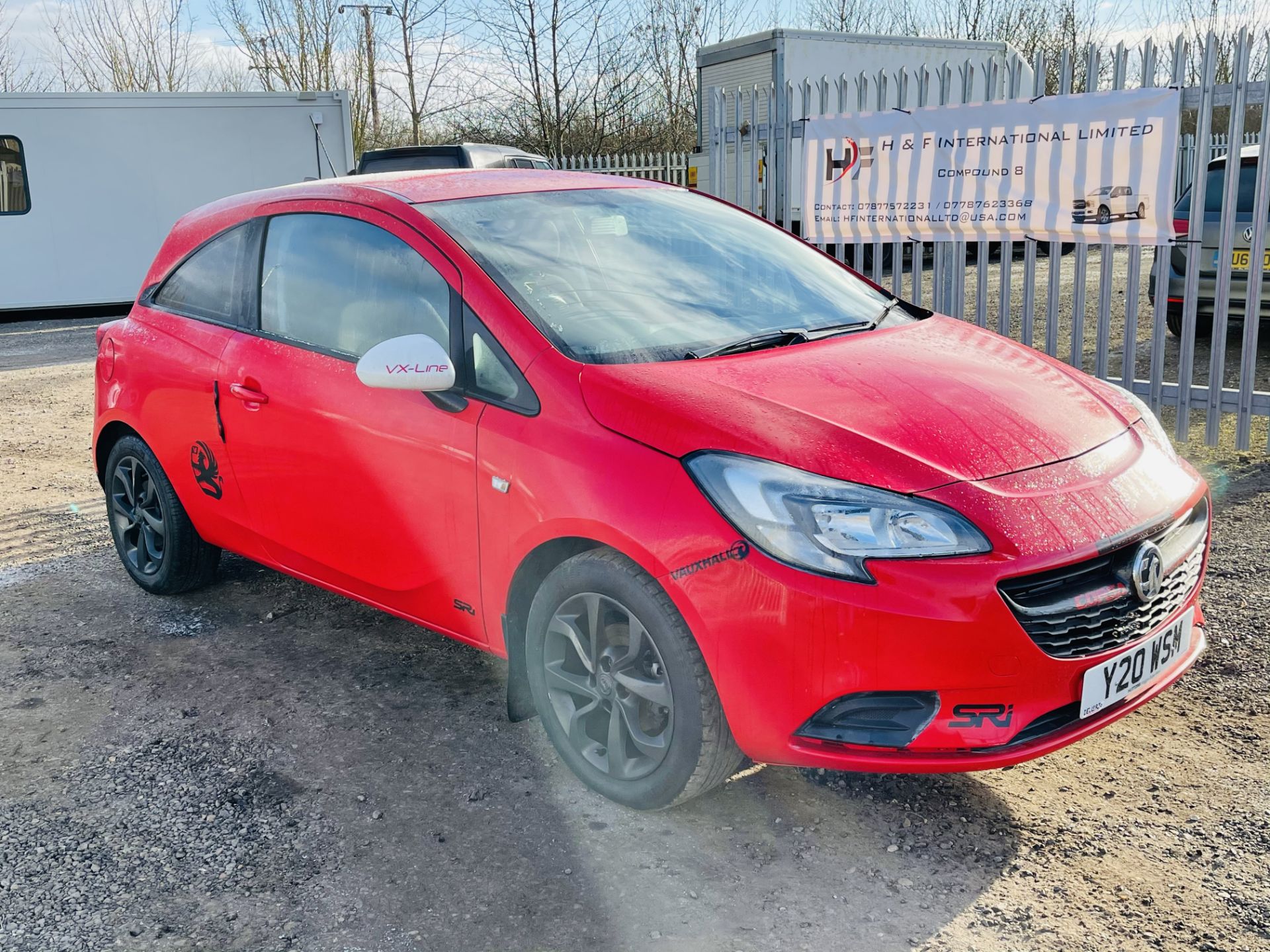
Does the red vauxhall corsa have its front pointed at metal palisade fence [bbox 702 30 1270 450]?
no

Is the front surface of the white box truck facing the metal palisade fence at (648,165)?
no

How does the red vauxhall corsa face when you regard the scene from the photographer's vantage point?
facing the viewer and to the right of the viewer

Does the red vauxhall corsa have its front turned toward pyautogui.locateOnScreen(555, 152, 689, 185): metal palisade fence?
no

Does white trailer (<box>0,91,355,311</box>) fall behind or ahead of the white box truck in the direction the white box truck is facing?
behind

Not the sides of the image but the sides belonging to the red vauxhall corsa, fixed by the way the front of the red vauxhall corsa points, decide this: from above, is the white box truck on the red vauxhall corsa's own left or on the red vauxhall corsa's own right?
on the red vauxhall corsa's own left

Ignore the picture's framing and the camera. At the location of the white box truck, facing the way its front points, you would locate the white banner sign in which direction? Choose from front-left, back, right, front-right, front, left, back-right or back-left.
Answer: back-right

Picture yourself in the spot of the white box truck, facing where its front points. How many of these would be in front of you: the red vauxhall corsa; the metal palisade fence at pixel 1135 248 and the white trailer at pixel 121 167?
0

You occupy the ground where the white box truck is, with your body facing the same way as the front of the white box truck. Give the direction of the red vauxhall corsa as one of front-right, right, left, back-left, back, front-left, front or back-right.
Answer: back-right

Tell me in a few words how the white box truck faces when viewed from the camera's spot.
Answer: facing away from the viewer and to the right of the viewer

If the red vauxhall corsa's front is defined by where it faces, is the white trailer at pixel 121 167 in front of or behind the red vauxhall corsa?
behind

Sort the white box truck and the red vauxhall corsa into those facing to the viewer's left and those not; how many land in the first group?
0

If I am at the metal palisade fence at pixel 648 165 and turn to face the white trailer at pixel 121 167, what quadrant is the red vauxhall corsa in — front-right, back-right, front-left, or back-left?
front-left
